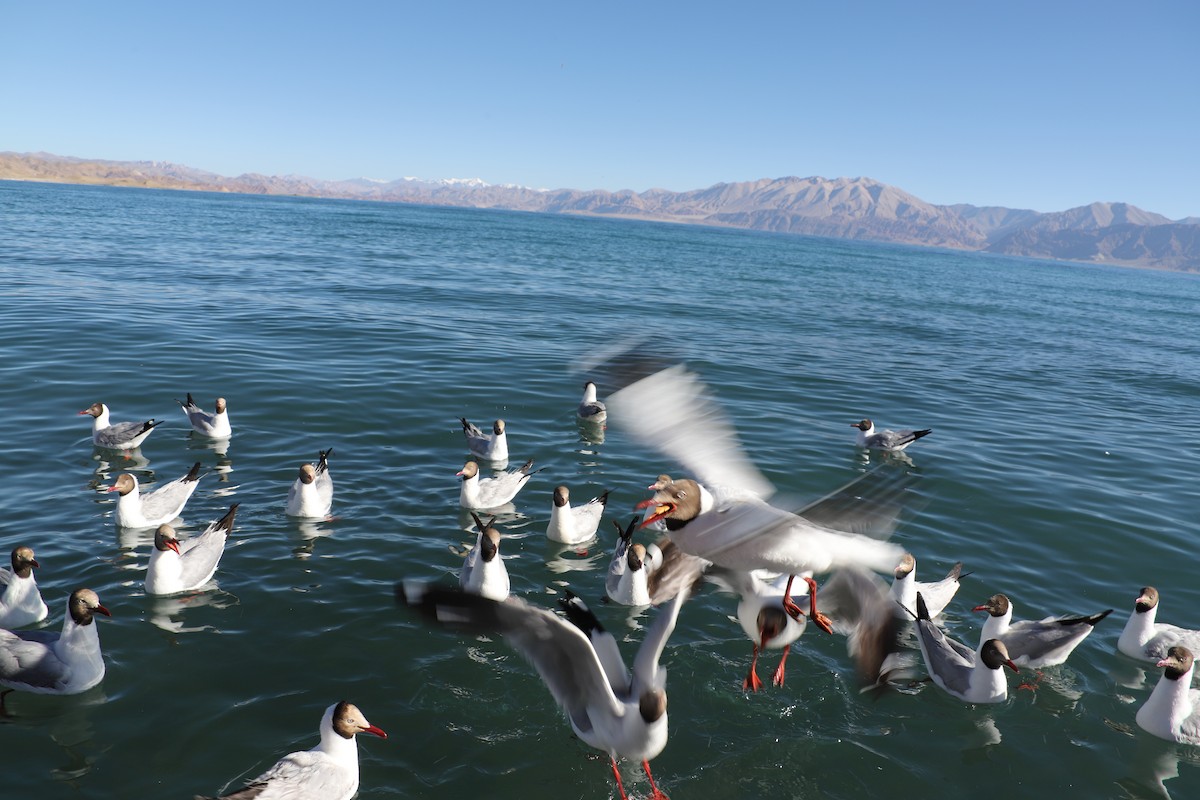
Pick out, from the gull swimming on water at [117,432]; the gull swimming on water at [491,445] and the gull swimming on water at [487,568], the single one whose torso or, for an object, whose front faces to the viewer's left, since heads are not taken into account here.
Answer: the gull swimming on water at [117,432]

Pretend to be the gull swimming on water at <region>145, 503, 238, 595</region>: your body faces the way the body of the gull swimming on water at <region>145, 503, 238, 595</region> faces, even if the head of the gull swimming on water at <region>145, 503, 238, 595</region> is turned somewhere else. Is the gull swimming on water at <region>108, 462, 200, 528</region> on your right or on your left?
on your right

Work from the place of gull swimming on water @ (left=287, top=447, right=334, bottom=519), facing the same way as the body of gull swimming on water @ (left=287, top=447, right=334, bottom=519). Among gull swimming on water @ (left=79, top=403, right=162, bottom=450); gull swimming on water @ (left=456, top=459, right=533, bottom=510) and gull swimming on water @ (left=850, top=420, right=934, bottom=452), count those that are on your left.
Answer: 2

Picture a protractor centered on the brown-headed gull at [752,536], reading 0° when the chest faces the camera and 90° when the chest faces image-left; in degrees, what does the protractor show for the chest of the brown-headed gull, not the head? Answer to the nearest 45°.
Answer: approximately 90°

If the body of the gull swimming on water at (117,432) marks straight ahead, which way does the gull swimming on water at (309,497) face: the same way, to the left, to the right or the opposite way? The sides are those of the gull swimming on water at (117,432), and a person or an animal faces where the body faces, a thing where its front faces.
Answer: to the left

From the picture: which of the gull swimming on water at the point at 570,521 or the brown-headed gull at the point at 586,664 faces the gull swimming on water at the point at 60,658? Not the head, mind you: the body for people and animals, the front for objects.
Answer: the gull swimming on water at the point at 570,521

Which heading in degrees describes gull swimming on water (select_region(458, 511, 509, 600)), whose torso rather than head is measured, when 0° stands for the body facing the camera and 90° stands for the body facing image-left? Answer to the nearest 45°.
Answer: approximately 0°

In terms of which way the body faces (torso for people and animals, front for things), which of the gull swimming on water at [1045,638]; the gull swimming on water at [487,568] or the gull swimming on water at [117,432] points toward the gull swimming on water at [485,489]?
the gull swimming on water at [1045,638]

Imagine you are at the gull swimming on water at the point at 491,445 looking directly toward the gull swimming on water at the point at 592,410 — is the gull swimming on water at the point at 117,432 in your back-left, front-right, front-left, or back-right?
back-left

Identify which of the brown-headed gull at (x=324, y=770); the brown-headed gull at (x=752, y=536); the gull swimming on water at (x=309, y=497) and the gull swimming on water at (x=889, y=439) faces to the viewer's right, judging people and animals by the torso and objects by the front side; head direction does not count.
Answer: the brown-headed gull at (x=324, y=770)

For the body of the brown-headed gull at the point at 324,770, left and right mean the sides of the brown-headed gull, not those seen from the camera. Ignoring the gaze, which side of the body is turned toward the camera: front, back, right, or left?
right

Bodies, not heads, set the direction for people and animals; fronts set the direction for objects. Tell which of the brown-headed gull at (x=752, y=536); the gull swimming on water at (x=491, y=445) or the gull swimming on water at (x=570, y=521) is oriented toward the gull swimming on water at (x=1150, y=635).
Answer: the gull swimming on water at (x=491, y=445)

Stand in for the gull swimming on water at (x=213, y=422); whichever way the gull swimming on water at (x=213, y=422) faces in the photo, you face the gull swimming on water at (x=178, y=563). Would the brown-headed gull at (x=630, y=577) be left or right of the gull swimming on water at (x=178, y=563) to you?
left
